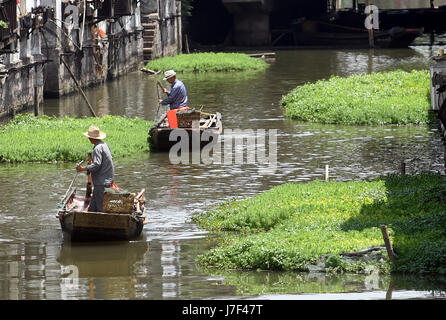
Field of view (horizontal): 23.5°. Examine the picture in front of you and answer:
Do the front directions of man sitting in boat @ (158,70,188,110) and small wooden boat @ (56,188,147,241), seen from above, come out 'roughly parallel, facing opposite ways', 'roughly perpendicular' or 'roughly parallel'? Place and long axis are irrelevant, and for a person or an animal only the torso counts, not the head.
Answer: roughly perpendicular

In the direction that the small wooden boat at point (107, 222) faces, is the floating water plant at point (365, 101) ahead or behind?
behind

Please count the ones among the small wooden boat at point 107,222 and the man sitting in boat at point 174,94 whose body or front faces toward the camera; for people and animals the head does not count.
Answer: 1

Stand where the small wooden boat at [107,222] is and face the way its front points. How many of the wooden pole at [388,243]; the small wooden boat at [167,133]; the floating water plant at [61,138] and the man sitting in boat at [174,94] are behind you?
3

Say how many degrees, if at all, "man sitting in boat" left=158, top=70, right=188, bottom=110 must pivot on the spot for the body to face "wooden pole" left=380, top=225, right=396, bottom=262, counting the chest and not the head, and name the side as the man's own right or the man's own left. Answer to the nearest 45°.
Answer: approximately 90° to the man's own left

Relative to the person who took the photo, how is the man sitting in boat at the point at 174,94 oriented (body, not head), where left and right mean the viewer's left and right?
facing to the left of the viewer
